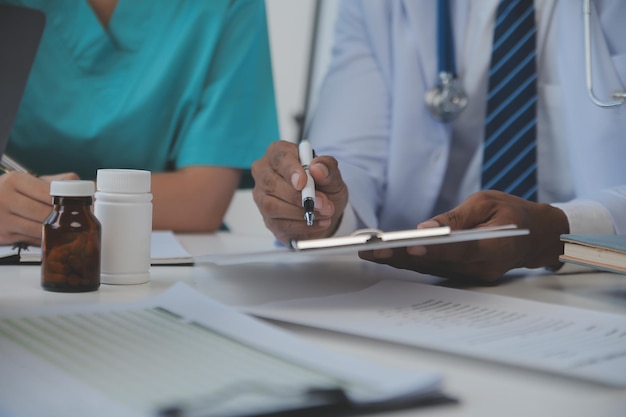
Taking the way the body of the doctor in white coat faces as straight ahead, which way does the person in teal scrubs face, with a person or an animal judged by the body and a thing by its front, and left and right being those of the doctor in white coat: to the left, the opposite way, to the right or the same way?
the same way

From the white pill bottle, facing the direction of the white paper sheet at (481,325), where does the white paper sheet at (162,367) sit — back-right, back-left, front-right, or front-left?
front-right

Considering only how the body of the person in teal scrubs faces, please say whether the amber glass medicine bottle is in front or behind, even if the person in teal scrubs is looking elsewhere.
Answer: in front

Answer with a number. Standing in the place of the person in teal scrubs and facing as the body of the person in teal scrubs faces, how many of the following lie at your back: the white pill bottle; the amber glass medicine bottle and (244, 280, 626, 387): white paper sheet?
0

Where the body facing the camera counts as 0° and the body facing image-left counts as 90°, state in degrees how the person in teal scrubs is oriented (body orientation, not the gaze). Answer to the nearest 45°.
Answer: approximately 45°

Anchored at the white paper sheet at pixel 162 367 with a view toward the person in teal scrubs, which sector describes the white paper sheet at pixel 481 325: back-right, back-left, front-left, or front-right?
front-right

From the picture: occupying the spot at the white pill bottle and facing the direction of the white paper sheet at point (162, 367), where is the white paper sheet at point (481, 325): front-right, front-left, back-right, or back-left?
front-left

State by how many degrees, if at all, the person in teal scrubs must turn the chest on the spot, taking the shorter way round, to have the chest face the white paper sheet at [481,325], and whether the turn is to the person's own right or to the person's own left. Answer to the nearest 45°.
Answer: approximately 45° to the person's own left

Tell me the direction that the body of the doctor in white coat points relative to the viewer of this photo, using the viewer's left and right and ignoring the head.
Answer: facing the viewer

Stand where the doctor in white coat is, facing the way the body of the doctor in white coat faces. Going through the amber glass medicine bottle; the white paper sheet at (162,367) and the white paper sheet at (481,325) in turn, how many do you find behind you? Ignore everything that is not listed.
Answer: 0

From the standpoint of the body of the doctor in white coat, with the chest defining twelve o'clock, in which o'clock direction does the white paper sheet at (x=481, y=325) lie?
The white paper sheet is roughly at 12 o'clock from the doctor in white coat.

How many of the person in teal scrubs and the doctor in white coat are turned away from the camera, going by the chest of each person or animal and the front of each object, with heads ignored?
0

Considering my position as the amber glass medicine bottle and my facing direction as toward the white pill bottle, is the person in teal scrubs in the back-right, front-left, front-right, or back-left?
front-left

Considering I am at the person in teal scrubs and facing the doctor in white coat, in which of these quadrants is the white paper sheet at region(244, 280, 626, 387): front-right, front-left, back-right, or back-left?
front-right
